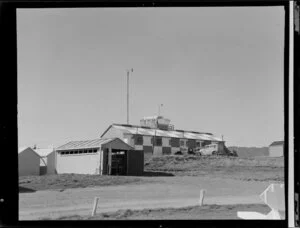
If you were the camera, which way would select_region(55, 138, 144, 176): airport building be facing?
facing the viewer and to the right of the viewer
